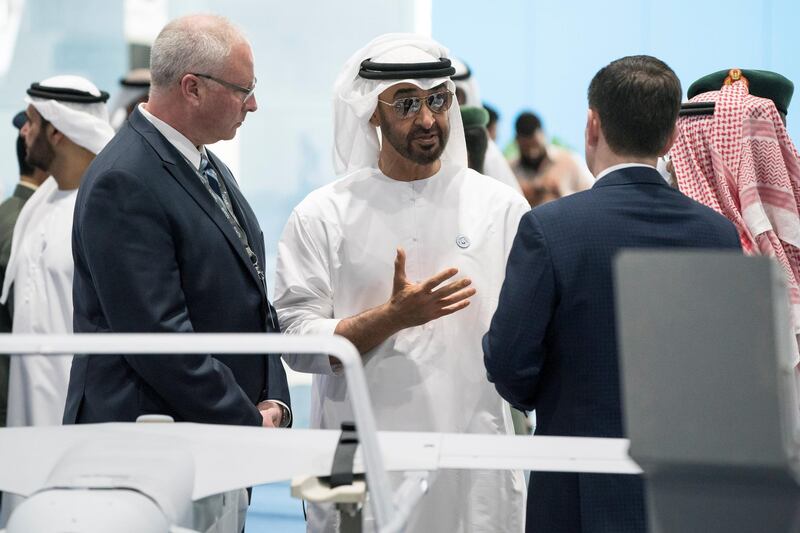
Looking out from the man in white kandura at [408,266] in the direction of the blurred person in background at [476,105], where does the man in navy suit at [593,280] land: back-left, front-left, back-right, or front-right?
back-right

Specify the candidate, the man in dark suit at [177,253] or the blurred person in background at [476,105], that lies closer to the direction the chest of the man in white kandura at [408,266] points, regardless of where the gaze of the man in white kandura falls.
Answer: the man in dark suit

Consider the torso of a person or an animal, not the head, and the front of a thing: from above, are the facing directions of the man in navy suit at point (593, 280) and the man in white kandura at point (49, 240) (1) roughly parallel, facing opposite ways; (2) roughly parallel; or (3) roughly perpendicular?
roughly perpendicular

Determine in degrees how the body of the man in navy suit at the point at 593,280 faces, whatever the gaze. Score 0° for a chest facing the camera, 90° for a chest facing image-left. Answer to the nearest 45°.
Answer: approximately 135°

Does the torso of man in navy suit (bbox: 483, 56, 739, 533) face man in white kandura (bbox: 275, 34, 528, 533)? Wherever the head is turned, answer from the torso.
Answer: yes

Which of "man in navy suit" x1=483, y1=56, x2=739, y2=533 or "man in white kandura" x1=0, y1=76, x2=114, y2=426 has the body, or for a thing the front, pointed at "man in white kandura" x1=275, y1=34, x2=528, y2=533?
the man in navy suit

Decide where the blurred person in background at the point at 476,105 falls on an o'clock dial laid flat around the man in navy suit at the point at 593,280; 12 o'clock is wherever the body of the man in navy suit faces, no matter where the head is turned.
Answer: The blurred person in background is roughly at 1 o'clock from the man in navy suit.
